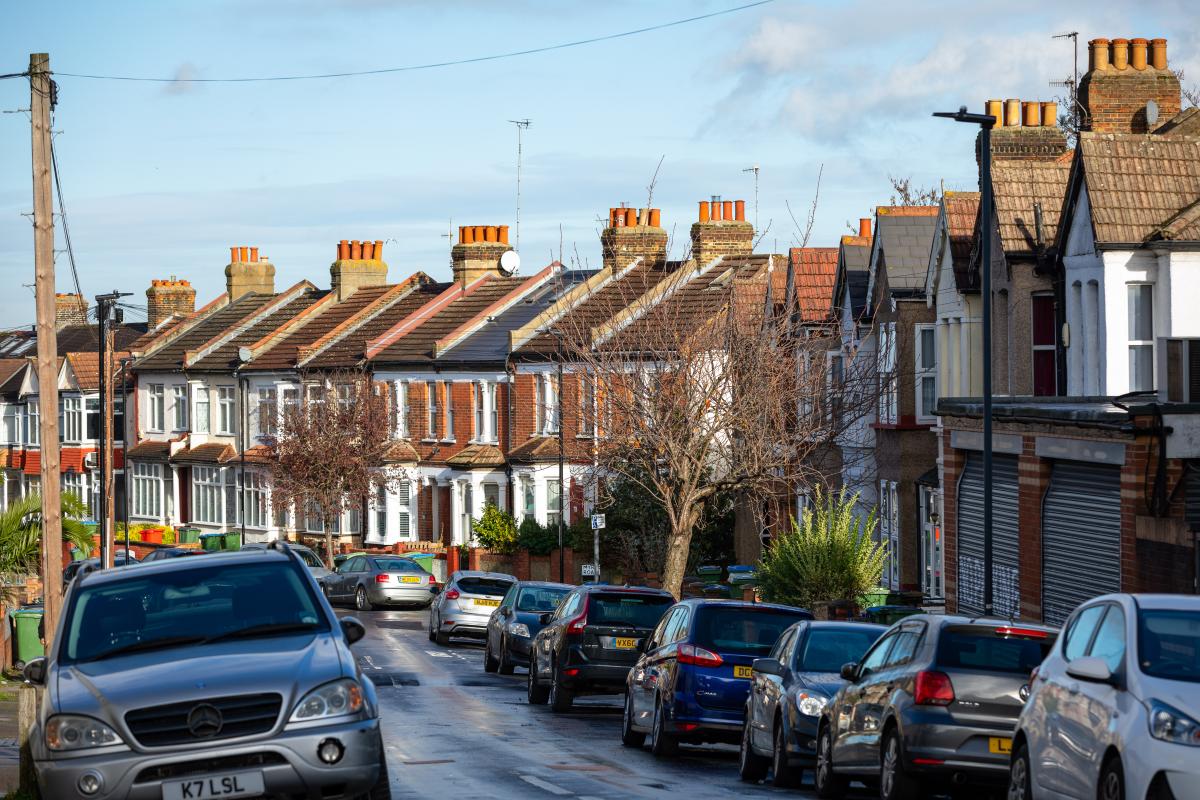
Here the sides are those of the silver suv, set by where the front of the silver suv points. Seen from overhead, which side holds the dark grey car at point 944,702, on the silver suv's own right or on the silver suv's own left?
on the silver suv's own left

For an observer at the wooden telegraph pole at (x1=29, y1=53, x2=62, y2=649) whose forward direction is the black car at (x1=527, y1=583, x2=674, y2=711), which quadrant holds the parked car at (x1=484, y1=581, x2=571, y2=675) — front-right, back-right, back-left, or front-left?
front-left

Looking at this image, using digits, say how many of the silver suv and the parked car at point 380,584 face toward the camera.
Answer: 1

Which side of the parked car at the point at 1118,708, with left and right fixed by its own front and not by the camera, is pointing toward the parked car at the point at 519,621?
back

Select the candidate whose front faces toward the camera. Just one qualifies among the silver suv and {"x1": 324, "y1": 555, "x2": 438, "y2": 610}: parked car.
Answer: the silver suv

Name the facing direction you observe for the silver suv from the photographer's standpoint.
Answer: facing the viewer

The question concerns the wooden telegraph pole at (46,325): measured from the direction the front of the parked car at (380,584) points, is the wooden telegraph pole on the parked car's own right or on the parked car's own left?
on the parked car's own left

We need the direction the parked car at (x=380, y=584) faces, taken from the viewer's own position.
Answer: facing away from the viewer and to the left of the viewer

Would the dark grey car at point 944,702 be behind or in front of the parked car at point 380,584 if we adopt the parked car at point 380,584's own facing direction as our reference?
behind

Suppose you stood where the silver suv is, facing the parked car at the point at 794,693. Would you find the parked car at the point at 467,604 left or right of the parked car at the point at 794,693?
left

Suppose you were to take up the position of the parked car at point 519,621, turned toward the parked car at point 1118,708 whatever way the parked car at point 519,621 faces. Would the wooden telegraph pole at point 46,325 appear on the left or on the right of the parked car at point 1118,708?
right

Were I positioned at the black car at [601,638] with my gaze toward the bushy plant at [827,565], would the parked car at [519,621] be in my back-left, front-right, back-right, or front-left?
front-left
